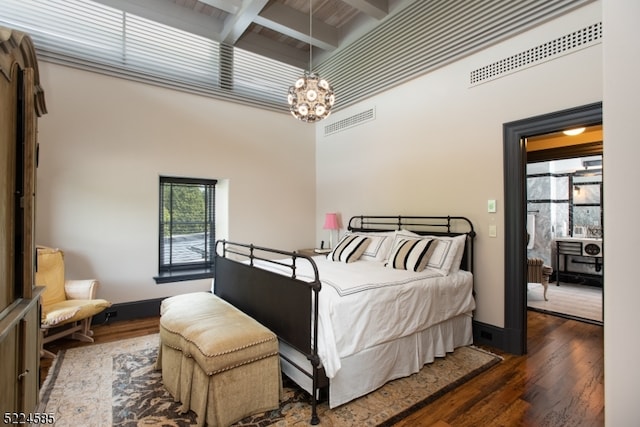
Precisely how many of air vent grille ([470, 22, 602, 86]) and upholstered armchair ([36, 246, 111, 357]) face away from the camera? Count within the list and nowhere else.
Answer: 0

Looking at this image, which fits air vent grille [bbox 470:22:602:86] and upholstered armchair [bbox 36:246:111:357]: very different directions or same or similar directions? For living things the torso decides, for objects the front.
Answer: very different directions

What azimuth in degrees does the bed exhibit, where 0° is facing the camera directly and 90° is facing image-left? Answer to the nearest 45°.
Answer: approximately 45°

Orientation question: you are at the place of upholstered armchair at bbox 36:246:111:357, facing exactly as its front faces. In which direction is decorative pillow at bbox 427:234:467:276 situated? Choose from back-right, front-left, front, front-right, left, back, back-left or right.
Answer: front

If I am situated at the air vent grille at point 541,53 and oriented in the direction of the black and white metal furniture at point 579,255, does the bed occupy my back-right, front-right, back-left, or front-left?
back-left

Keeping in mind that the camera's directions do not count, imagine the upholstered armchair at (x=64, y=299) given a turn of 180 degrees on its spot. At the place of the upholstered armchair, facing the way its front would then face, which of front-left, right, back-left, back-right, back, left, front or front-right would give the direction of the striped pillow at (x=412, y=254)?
back

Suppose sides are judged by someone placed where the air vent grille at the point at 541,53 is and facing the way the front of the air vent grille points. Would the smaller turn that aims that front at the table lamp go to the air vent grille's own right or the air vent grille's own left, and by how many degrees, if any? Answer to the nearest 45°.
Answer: approximately 45° to the air vent grille's own right

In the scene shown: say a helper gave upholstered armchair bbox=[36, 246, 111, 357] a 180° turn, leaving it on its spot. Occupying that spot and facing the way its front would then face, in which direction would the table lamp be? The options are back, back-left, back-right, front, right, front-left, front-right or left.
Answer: back-right

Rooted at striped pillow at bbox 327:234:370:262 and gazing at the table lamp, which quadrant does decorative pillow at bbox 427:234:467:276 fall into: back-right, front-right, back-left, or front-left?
back-right

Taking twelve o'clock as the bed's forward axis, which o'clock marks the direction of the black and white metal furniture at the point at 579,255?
The black and white metal furniture is roughly at 6 o'clock from the bed.

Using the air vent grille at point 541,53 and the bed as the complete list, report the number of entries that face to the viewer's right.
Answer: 0

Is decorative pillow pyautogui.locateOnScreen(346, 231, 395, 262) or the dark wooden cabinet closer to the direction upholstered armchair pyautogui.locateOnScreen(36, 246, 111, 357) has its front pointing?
the decorative pillow

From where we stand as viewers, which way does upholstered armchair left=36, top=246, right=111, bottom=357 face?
facing the viewer and to the right of the viewer

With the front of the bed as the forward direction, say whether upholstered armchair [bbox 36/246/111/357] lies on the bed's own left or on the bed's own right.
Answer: on the bed's own right

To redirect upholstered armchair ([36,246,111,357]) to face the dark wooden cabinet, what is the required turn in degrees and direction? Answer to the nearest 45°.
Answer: approximately 45° to its right
